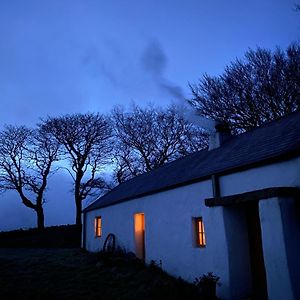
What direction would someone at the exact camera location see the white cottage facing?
facing the viewer and to the left of the viewer

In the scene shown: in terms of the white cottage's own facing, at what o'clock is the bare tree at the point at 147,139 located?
The bare tree is roughly at 4 o'clock from the white cottage.

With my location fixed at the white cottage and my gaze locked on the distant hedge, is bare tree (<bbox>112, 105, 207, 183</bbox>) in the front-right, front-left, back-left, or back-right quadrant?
front-right

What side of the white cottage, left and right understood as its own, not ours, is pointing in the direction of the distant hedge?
right
